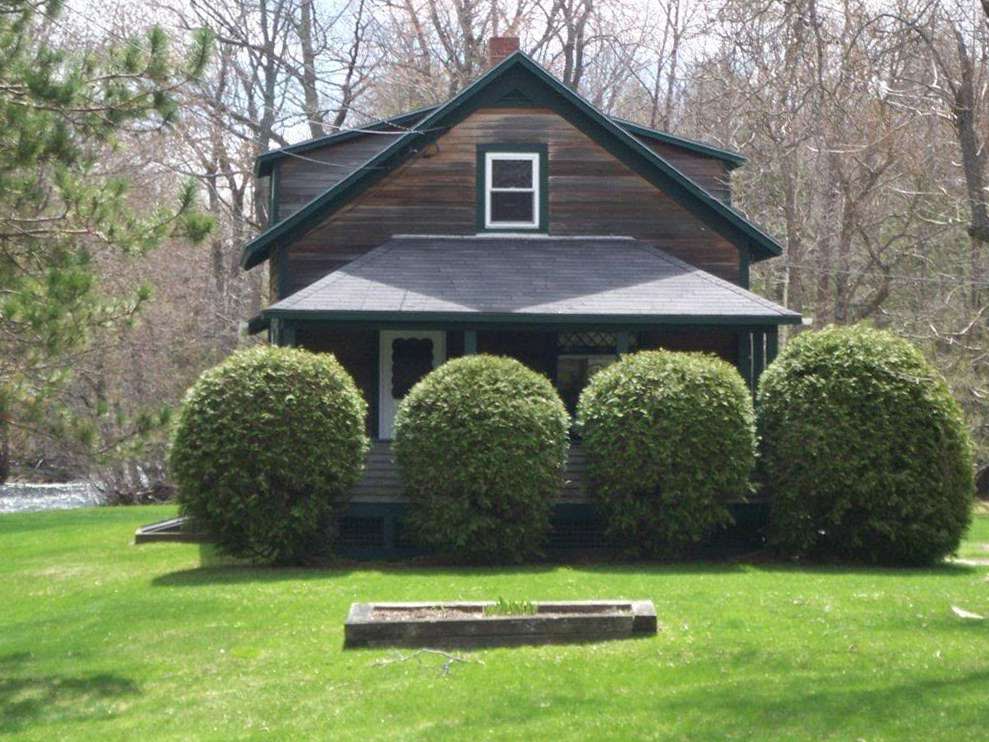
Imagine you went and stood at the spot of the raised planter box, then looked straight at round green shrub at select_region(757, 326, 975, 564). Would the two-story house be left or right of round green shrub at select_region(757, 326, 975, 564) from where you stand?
left

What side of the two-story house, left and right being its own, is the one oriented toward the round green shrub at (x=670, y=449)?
front

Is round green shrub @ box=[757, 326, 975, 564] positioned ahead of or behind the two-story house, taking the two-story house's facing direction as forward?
ahead

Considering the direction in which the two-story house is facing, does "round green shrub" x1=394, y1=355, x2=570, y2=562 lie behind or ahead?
ahead

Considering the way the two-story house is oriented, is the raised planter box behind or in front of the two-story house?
in front

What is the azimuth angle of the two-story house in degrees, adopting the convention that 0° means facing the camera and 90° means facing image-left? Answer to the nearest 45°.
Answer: approximately 0°
